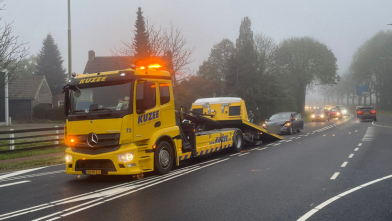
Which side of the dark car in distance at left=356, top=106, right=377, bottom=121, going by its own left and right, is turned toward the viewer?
back

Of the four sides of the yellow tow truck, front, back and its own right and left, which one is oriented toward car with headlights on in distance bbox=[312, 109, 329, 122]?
back

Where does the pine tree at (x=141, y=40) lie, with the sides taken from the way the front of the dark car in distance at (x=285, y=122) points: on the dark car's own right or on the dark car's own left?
on the dark car's own right

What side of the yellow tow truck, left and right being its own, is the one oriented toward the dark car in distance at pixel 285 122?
back

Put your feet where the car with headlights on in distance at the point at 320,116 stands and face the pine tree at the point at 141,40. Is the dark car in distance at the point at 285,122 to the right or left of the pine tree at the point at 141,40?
left

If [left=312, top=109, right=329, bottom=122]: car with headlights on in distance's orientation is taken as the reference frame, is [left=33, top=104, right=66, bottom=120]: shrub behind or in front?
in front

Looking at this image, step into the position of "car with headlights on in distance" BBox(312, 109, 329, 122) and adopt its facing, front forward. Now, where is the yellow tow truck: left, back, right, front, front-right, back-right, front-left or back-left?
front-left

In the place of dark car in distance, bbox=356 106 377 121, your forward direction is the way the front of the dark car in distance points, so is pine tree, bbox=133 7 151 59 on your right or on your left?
on your left

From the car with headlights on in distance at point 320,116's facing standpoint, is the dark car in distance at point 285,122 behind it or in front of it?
in front

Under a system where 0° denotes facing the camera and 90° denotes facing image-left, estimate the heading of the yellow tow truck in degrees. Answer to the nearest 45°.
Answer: approximately 45°

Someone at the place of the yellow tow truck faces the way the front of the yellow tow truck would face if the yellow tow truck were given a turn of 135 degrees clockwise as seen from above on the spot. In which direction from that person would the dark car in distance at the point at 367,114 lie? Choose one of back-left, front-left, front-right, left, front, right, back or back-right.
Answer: front-right

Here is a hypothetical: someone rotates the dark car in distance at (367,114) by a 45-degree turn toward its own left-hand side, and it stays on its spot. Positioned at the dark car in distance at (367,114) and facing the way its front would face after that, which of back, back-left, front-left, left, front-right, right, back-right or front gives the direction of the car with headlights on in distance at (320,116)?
front-left

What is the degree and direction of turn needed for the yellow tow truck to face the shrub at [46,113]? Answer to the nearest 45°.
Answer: approximately 135° to its right

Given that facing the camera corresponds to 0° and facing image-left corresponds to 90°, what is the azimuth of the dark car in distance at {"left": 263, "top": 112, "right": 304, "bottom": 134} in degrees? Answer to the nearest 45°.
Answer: approximately 45°

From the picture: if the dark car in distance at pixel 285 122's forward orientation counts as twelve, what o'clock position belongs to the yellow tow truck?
The yellow tow truck is roughly at 11 o'clock from the dark car in distance.
